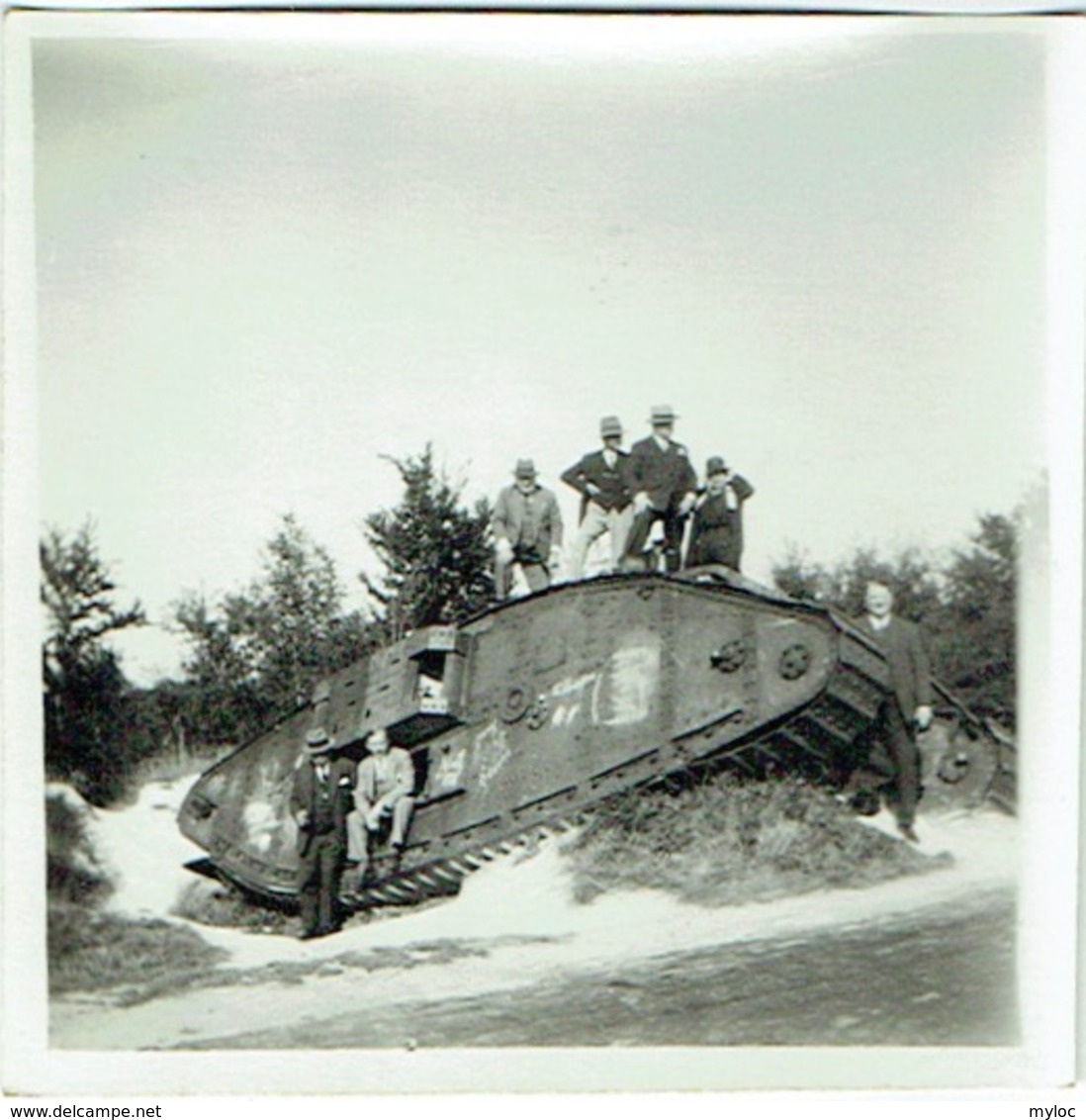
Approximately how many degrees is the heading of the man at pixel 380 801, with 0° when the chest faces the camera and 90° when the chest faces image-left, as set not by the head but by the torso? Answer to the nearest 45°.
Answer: approximately 0°
